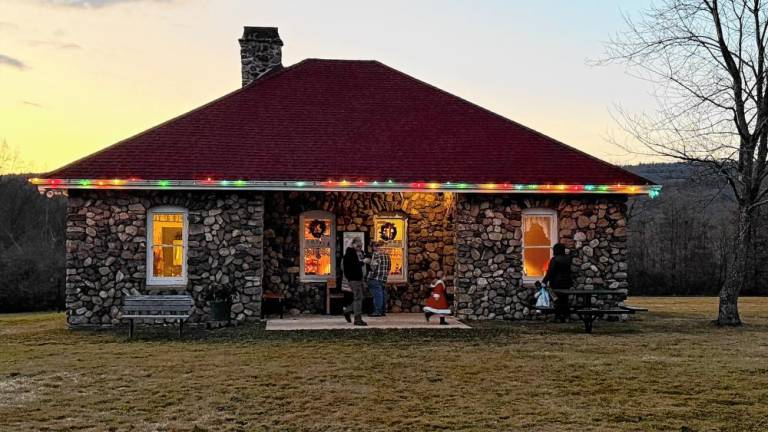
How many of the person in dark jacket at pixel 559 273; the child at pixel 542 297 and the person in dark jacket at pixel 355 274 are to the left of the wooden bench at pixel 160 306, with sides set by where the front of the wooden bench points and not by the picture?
3

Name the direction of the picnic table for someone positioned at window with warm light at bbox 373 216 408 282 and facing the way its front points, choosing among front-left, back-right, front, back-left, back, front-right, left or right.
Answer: front-left

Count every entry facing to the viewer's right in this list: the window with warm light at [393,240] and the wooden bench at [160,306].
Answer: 0

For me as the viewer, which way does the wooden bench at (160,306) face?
facing the viewer

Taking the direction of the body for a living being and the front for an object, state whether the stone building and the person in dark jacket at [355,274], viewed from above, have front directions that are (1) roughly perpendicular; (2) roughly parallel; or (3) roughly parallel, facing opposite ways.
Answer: roughly perpendicular

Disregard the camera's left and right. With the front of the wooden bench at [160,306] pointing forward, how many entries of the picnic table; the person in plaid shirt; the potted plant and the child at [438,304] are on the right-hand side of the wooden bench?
0

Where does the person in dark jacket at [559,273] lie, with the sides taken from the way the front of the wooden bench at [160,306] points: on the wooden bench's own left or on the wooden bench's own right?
on the wooden bench's own left

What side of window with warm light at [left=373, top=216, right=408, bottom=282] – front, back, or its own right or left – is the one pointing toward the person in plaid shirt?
front

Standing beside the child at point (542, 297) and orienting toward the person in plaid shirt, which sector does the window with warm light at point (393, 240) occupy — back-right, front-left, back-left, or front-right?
front-right

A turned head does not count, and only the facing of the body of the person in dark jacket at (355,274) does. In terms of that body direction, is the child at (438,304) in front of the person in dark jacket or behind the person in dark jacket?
in front

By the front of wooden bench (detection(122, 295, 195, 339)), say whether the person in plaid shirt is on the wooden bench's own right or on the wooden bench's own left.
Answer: on the wooden bench's own left

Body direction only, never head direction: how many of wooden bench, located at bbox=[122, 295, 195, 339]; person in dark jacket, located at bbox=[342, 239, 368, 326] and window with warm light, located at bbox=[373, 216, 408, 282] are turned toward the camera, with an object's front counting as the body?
2

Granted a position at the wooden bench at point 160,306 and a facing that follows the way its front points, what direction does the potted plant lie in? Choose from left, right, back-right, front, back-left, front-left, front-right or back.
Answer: back-left

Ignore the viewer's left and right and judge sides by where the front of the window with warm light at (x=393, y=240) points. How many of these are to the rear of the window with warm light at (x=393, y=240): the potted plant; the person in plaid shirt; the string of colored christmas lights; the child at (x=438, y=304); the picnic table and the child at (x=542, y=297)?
0

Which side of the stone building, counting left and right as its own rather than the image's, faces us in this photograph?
front
